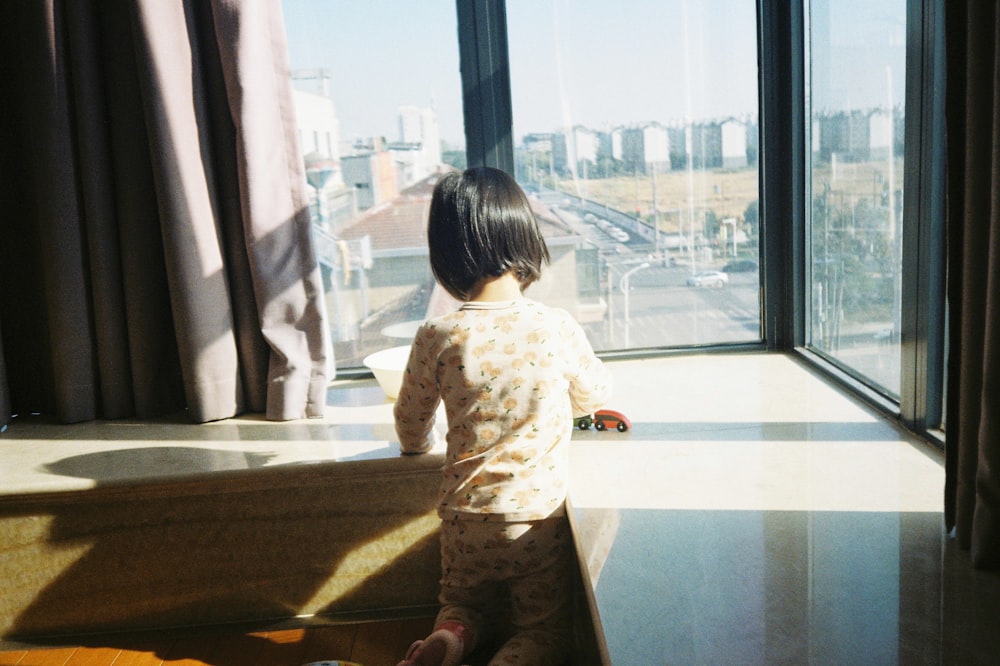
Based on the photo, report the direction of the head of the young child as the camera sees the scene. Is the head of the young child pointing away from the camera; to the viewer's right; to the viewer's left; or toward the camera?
away from the camera

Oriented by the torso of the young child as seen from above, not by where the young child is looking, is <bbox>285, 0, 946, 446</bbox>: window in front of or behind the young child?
in front

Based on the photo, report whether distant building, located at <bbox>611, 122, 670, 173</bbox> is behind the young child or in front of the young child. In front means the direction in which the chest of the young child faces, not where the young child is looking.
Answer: in front

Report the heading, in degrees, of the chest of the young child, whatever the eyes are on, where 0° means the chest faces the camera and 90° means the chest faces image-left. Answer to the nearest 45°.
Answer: approximately 180°

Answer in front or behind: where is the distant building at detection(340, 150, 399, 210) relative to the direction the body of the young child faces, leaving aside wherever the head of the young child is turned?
in front

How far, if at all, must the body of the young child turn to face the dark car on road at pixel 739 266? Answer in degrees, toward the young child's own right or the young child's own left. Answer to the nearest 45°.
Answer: approximately 45° to the young child's own right

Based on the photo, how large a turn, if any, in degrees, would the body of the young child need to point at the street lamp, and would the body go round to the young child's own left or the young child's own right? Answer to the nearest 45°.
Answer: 0° — they already face it
